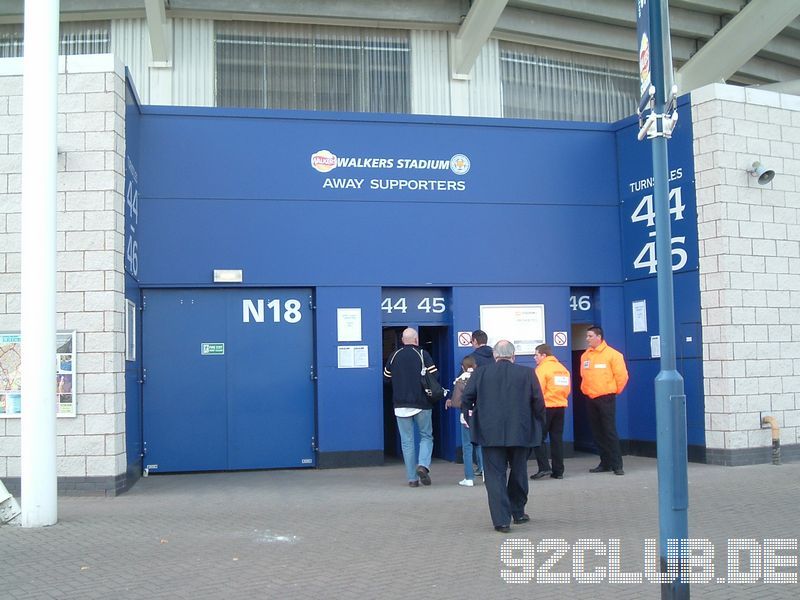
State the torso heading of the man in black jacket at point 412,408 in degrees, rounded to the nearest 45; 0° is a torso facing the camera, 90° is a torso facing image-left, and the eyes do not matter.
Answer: approximately 180°

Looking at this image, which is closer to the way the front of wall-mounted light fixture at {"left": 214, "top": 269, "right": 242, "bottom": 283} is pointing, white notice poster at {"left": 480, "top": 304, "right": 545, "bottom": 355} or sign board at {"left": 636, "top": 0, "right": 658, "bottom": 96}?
the sign board

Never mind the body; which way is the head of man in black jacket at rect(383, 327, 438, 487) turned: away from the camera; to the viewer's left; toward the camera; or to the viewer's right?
away from the camera

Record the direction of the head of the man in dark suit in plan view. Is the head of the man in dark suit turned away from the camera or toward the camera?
away from the camera

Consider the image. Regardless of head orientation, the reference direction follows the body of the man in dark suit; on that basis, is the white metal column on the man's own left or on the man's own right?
on the man's own left

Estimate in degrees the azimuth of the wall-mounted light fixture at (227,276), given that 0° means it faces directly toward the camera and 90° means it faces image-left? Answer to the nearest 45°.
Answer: approximately 0°

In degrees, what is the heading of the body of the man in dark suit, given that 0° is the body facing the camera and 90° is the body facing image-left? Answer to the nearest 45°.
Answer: approximately 180°

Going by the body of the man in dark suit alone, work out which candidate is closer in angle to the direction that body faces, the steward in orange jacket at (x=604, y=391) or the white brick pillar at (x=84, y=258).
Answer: the steward in orange jacket

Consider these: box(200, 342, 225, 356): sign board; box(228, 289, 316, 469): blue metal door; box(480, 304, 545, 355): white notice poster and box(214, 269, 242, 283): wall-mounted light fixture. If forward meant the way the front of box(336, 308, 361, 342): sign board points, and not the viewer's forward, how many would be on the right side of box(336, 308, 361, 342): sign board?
3

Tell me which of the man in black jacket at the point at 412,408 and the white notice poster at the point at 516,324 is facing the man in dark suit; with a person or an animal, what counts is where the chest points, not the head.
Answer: the white notice poster

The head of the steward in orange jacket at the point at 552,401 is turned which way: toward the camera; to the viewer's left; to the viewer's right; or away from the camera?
to the viewer's left

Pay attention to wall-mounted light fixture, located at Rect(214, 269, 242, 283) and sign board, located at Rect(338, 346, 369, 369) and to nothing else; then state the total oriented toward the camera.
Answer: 2

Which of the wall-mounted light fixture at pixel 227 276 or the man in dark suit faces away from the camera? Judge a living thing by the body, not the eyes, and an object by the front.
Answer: the man in dark suit

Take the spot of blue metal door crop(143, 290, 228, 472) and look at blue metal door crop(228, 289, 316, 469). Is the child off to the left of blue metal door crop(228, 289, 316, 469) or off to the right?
right
